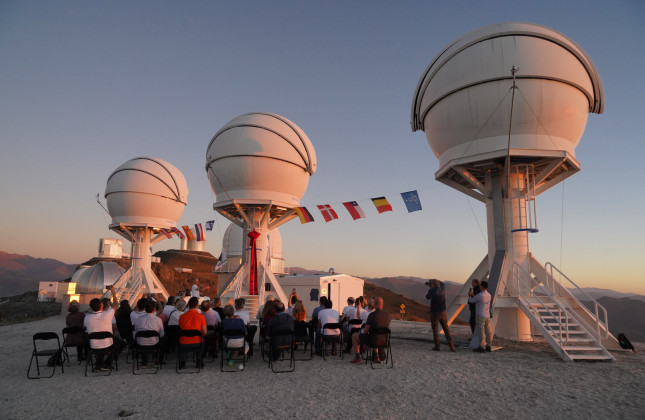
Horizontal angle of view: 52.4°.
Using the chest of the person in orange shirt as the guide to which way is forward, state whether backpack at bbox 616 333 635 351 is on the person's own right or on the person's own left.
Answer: on the person's own right

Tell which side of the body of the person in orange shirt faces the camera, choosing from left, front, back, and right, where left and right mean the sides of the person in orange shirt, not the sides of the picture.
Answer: back

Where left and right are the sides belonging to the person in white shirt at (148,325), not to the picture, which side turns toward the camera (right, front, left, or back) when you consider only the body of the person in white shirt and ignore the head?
back

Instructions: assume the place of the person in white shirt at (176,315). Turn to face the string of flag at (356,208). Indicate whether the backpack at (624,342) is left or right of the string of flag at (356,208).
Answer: right

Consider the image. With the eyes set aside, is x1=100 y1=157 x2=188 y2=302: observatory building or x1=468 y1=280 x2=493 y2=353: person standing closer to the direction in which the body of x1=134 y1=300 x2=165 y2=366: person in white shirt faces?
the observatory building

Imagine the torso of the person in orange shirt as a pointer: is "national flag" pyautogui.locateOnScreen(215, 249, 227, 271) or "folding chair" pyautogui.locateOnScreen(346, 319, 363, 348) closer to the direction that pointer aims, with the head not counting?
the national flag

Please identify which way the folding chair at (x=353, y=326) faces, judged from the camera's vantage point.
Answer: facing away from the viewer

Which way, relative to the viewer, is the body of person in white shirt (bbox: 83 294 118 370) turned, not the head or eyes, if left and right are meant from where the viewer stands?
facing away from the viewer and to the right of the viewer

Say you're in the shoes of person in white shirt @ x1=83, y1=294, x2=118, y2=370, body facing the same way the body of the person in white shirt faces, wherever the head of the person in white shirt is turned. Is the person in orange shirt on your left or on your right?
on your right
